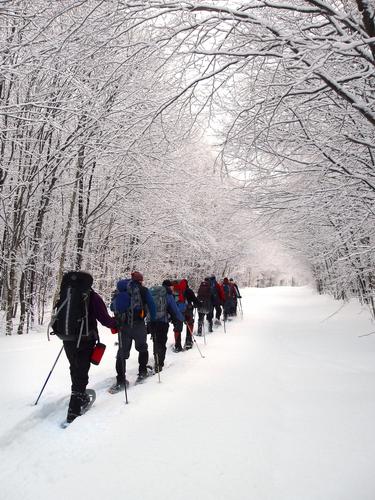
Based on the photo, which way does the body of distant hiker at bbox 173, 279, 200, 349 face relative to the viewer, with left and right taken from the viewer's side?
facing away from the viewer and to the right of the viewer

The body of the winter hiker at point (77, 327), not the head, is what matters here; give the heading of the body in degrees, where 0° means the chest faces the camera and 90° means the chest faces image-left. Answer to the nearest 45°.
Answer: approximately 225°

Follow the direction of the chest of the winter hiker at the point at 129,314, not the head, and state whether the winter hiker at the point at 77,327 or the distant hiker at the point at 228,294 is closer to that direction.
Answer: the distant hiker

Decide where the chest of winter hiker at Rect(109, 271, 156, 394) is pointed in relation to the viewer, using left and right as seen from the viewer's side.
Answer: facing away from the viewer and to the right of the viewer

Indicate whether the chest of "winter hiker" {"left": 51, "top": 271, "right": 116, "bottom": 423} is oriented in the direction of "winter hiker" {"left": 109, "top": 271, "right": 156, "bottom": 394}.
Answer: yes

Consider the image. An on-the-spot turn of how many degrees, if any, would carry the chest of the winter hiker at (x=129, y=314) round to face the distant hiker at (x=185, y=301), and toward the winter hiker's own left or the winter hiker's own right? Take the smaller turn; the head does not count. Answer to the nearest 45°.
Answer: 0° — they already face them

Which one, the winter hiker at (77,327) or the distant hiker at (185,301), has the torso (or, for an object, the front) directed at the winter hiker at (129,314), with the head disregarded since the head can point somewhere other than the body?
the winter hiker at (77,327)

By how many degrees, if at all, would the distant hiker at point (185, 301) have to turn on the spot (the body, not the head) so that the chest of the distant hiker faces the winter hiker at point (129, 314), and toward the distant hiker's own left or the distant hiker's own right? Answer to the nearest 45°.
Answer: approximately 135° to the distant hiker's own right

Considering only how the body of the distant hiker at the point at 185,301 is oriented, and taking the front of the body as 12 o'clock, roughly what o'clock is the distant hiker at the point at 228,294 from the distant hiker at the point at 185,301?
the distant hiker at the point at 228,294 is roughly at 11 o'clock from the distant hiker at the point at 185,301.

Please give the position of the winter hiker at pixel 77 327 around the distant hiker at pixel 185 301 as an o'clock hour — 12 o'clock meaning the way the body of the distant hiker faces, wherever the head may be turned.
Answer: The winter hiker is roughly at 5 o'clock from the distant hiker.
